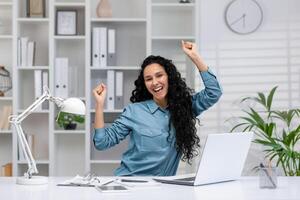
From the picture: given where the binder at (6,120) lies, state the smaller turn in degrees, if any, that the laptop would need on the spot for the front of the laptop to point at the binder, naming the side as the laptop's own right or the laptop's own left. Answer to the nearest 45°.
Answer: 0° — it already faces it

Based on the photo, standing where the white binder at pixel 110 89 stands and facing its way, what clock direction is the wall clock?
The wall clock is roughly at 9 o'clock from the white binder.

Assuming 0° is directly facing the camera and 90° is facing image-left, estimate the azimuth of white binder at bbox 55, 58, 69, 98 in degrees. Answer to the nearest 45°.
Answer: approximately 0°

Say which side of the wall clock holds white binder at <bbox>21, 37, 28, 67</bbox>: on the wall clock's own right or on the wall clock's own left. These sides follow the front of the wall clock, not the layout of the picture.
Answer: on the wall clock's own right
